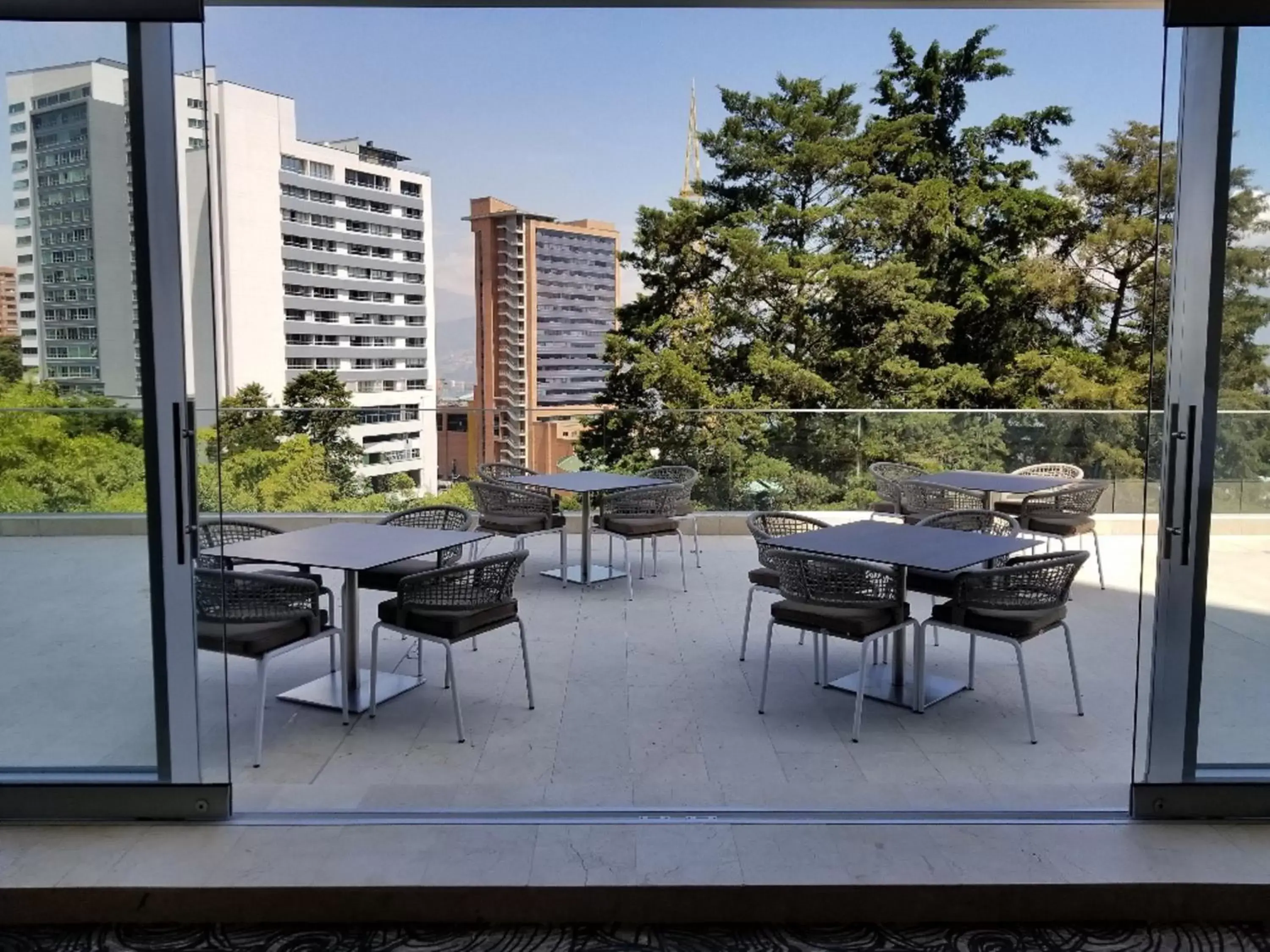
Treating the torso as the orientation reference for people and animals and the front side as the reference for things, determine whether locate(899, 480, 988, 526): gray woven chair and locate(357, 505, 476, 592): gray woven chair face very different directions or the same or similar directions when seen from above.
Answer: very different directions

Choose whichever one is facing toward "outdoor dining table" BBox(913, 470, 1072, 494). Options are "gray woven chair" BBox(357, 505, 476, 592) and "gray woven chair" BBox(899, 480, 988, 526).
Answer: "gray woven chair" BBox(899, 480, 988, 526)

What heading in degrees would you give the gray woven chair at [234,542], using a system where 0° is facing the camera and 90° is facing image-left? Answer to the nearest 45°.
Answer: approximately 315°

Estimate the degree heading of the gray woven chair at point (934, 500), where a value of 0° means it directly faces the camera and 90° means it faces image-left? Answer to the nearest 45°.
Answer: approximately 225°

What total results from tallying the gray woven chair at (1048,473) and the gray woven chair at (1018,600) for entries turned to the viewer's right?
0

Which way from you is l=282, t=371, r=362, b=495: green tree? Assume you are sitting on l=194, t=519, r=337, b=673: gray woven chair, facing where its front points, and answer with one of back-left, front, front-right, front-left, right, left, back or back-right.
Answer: back-left

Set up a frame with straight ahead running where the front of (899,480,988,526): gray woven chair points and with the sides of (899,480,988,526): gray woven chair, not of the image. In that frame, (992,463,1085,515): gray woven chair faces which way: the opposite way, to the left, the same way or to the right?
the opposite way

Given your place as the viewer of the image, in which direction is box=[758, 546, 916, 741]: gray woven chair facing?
facing away from the viewer and to the right of the viewer

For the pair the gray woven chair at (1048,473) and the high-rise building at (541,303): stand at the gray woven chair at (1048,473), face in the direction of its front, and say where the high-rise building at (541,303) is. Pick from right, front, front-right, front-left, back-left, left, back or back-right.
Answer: right
